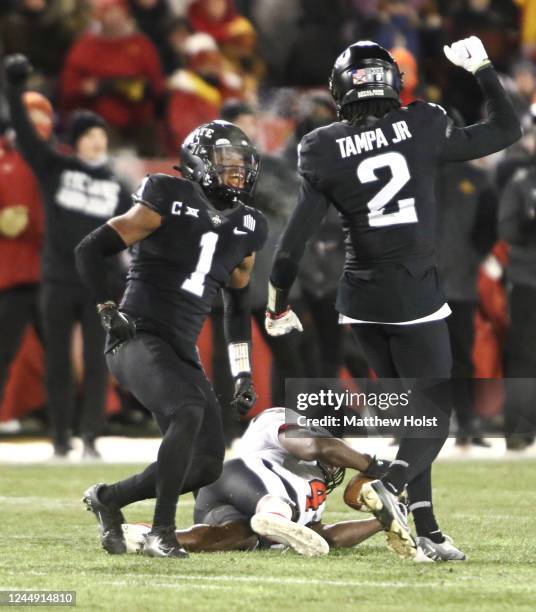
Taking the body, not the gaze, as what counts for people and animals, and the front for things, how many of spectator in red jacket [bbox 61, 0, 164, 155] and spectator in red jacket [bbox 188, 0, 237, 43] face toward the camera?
2

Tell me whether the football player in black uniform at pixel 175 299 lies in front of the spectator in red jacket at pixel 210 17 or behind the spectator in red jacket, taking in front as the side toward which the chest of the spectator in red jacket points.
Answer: in front

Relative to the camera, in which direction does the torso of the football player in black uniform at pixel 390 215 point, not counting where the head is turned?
away from the camera

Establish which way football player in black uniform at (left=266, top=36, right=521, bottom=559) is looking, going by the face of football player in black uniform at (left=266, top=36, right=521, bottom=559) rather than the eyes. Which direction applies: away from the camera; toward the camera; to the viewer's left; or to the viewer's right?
away from the camera

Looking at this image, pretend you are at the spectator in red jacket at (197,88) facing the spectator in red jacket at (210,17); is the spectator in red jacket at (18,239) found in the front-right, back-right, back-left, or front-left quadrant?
back-left
